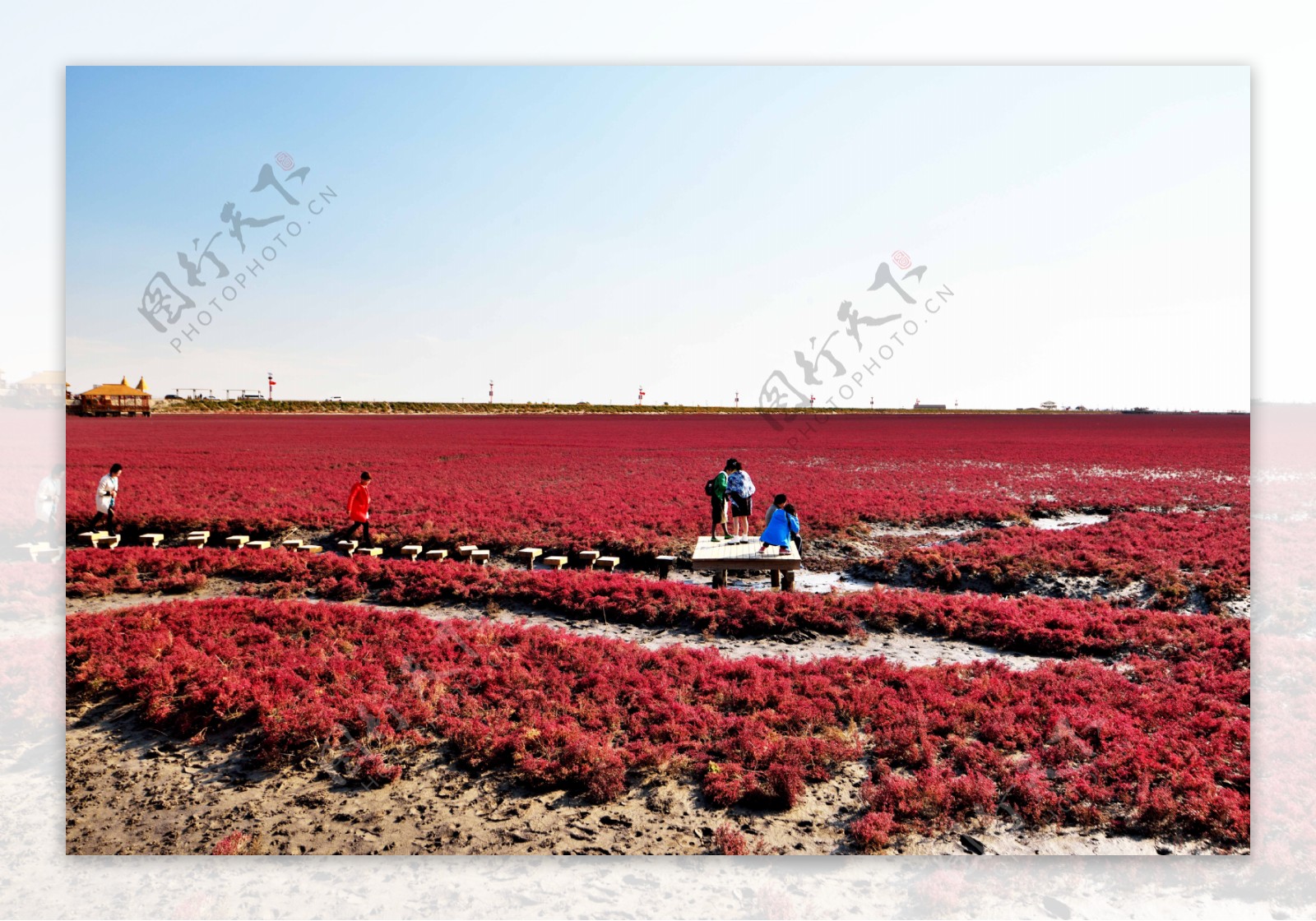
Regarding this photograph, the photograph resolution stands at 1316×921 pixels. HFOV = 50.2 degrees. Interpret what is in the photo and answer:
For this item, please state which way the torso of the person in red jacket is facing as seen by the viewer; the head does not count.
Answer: to the viewer's right

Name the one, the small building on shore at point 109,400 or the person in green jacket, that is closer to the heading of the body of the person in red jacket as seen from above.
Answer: the person in green jacket

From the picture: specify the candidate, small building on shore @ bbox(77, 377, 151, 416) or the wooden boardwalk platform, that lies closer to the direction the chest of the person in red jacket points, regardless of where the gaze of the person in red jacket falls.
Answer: the wooden boardwalk platform

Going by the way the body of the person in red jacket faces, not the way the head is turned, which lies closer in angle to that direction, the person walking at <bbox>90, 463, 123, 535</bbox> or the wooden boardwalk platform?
the wooden boardwalk platform
